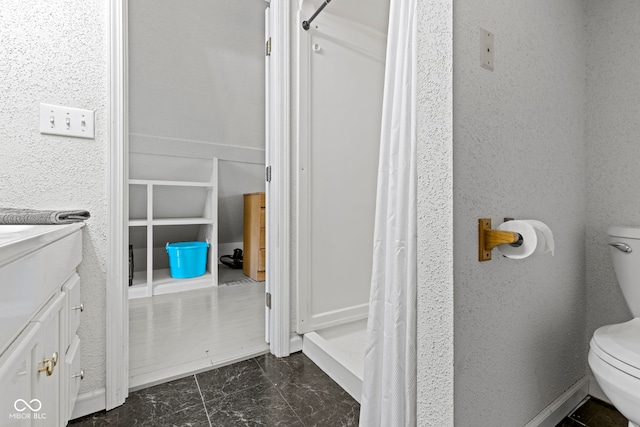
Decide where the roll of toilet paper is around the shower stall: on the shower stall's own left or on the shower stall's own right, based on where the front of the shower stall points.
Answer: on the shower stall's own left

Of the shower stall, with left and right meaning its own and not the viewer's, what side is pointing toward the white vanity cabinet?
front

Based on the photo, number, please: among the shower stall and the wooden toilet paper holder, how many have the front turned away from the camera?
0

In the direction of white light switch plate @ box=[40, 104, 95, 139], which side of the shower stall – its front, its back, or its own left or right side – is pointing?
front

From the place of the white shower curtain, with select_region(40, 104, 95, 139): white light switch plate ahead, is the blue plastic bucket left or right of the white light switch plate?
right

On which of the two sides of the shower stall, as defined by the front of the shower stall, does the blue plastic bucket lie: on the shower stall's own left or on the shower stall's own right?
on the shower stall's own right

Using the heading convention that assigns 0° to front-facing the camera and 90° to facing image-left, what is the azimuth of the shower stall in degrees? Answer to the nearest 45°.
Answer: approximately 45°
